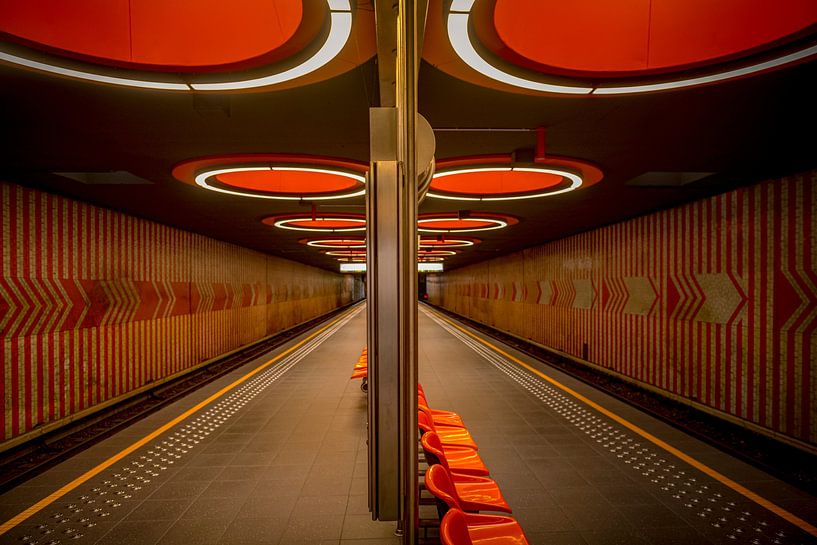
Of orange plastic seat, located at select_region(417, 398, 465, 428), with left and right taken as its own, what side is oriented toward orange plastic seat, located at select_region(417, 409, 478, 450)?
right

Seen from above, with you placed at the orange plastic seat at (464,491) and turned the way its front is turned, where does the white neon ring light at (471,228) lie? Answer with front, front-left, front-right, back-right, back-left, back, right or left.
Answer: left

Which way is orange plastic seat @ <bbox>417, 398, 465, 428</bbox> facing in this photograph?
to the viewer's right

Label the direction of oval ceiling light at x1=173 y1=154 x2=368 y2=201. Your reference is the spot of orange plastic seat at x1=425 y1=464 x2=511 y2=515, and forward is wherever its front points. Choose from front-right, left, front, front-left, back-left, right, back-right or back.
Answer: back-left

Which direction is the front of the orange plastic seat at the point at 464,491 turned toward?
to the viewer's right

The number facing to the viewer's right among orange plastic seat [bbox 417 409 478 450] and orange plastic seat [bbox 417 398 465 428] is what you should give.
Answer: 2

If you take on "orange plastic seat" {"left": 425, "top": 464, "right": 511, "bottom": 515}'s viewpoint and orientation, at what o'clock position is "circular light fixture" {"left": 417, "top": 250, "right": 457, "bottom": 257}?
The circular light fixture is roughly at 9 o'clock from the orange plastic seat.

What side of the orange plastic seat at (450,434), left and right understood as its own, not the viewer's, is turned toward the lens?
right

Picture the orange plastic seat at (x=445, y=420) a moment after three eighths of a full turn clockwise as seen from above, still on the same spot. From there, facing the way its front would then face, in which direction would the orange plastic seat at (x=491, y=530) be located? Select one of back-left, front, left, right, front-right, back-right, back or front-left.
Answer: front-left

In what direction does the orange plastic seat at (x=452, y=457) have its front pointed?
to the viewer's right

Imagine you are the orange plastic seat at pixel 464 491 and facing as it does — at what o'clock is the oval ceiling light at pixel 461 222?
The oval ceiling light is roughly at 9 o'clock from the orange plastic seat.
